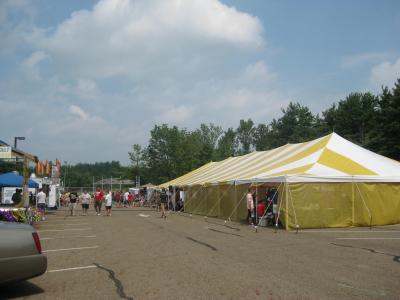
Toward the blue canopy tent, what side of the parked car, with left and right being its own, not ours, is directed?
right

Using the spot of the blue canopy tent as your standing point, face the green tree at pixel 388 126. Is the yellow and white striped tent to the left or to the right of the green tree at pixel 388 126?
right

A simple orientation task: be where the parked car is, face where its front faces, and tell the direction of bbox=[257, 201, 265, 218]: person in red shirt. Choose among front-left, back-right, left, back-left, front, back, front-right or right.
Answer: back-right

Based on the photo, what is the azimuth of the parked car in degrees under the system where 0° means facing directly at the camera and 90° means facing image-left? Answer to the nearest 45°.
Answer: approximately 90°
